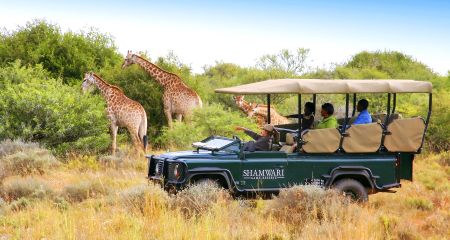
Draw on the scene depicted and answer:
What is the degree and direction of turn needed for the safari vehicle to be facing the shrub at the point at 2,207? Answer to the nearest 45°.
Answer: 0° — it already faces it

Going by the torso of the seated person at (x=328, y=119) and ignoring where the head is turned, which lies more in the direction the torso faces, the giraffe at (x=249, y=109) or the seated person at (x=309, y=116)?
the seated person

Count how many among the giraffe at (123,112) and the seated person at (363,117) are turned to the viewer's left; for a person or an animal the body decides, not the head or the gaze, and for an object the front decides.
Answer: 2

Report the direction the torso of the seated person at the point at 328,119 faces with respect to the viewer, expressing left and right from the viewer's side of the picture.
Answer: facing to the left of the viewer

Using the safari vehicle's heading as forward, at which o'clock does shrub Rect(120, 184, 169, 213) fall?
The shrub is roughly at 11 o'clock from the safari vehicle.

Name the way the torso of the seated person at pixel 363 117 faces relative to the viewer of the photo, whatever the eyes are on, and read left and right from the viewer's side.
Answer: facing to the left of the viewer

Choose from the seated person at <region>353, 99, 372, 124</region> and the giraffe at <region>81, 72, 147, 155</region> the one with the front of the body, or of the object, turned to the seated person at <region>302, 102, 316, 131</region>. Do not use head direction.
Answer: the seated person at <region>353, 99, 372, 124</region>

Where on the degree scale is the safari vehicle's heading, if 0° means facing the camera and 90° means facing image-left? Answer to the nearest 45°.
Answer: approximately 90°

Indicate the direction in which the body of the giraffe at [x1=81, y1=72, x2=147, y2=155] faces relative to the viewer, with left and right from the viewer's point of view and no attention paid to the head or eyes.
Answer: facing to the left of the viewer

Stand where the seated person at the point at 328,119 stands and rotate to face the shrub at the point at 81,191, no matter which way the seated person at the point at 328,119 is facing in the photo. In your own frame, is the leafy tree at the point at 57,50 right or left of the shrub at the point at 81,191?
right
